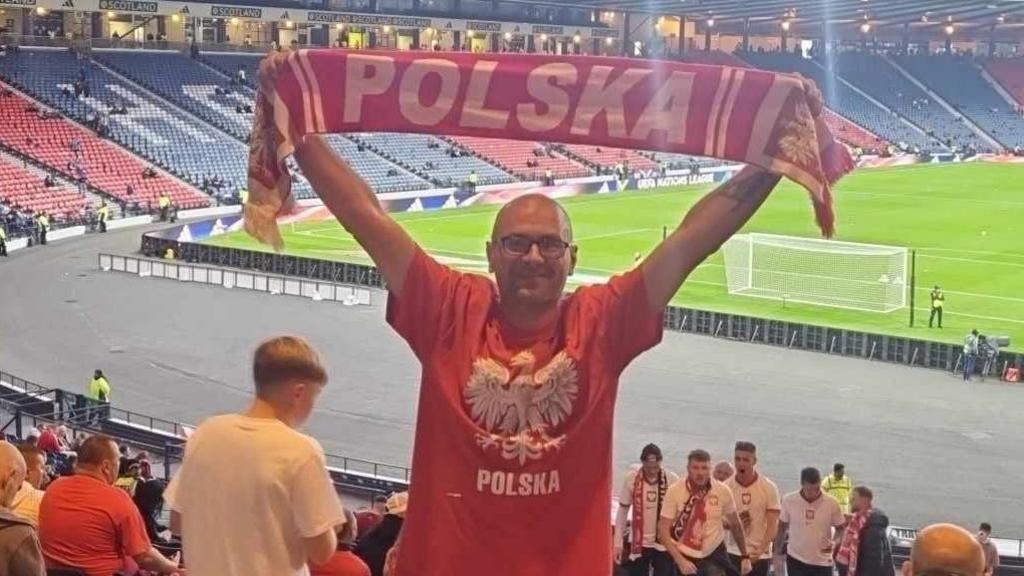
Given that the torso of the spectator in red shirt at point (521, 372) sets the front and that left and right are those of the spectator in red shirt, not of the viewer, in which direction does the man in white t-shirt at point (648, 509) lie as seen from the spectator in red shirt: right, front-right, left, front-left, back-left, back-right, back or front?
back

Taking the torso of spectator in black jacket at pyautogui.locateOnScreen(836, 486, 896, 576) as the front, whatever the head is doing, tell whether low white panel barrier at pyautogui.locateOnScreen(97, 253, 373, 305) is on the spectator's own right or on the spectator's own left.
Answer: on the spectator's own right

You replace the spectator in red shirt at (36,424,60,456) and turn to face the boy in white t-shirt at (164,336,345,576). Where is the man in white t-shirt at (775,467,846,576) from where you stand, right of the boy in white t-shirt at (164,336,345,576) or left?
left

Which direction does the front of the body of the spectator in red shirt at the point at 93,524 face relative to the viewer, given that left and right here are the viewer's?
facing away from the viewer and to the right of the viewer

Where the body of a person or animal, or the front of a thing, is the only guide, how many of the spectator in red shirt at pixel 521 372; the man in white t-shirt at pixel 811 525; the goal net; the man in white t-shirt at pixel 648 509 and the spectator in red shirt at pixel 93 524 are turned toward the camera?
3

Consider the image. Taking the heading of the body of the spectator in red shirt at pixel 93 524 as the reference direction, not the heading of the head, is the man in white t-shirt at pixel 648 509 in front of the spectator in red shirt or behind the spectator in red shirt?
in front

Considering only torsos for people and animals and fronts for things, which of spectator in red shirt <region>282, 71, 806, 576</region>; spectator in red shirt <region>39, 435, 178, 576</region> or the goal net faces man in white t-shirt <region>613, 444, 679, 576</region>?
spectator in red shirt <region>39, 435, 178, 576</region>

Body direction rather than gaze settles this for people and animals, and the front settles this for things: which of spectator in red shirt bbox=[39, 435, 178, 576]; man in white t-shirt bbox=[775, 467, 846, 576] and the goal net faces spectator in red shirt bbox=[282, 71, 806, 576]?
the man in white t-shirt

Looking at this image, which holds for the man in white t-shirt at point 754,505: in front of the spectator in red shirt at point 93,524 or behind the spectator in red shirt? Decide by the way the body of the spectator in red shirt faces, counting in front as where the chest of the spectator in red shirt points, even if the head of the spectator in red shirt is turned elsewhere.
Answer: in front
